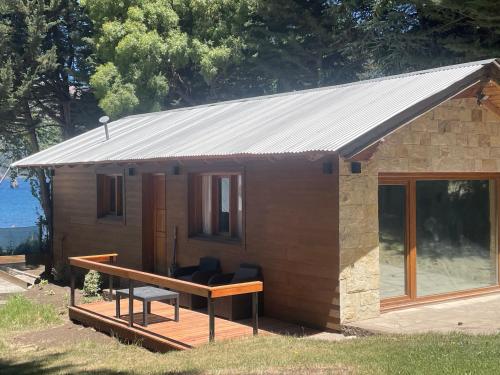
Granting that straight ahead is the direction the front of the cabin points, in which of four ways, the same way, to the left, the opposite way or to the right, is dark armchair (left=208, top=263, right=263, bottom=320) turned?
the same way

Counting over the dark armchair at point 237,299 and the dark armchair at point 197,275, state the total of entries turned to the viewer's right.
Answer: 0

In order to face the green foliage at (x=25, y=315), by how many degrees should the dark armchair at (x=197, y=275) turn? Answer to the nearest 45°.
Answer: approximately 45° to its right

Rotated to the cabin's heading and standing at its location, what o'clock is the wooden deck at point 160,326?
The wooden deck is roughly at 1 o'clock from the cabin.

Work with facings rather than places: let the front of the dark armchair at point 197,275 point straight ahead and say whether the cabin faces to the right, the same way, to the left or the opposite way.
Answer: the same way

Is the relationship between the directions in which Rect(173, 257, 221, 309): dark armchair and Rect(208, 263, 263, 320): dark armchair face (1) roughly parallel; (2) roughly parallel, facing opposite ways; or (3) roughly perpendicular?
roughly parallel

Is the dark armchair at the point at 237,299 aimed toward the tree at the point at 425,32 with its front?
no

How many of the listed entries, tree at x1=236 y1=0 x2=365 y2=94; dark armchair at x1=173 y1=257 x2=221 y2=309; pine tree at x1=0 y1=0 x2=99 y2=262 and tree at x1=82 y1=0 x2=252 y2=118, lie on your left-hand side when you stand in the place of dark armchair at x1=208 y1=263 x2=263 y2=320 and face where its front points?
0

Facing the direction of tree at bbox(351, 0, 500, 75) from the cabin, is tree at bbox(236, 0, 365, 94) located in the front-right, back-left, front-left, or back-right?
front-left

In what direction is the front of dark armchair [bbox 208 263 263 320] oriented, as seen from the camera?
facing the viewer and to the left of the viewer

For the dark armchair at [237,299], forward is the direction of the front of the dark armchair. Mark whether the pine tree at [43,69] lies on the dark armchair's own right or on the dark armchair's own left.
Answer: on the dark armchair's own right

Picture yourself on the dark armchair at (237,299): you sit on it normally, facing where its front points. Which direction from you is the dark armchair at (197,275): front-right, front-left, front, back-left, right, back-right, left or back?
right

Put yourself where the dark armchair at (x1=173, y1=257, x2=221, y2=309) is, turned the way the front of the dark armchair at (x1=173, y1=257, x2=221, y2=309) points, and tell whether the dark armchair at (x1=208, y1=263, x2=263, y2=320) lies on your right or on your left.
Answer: on your left

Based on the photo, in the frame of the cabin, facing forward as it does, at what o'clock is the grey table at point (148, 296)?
The grey table is roughly at 1 o'clock from the cabin.

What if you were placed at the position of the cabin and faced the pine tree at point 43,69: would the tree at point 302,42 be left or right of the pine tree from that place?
right

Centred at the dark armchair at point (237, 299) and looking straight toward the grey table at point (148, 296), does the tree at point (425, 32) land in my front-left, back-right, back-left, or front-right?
back-right

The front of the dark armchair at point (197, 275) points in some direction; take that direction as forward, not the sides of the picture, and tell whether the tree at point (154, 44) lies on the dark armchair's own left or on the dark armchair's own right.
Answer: on the dark armchair's own right

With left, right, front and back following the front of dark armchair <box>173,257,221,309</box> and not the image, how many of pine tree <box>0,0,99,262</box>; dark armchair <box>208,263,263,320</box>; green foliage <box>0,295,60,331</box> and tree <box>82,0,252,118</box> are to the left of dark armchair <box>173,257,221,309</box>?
1
